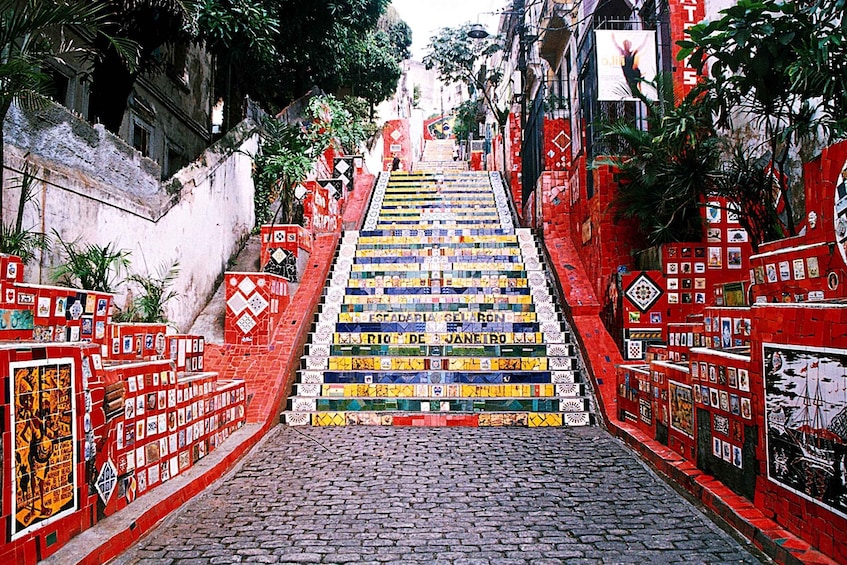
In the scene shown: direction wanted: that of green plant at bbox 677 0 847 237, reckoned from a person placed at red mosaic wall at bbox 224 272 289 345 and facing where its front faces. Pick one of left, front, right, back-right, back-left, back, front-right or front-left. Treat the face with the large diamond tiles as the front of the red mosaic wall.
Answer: front-left

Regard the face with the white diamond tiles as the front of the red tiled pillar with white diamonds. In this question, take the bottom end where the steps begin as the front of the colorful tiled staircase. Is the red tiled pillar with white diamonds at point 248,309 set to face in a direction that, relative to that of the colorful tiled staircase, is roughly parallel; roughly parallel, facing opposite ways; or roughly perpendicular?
roughly parallel

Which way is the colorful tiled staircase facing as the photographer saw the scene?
facing the viewer

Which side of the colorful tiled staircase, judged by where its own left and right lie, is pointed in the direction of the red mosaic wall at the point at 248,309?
right

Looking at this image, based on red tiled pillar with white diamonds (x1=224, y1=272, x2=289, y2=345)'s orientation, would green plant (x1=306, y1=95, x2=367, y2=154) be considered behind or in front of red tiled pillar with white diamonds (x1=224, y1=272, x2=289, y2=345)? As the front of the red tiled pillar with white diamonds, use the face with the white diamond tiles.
behind

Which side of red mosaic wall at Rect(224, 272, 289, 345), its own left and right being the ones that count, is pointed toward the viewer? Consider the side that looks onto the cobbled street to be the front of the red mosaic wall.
front

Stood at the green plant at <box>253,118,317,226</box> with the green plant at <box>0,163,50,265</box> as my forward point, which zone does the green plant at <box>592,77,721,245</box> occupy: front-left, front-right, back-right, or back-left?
front-left

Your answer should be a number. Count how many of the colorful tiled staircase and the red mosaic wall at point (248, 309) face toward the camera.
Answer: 2

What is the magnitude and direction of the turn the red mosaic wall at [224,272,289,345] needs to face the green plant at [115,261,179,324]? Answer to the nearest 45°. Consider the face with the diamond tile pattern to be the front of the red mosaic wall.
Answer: approximately 45° to its right

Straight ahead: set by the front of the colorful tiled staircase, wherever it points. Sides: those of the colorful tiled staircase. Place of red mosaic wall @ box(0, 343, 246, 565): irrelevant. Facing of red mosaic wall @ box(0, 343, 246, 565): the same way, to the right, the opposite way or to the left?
to the left

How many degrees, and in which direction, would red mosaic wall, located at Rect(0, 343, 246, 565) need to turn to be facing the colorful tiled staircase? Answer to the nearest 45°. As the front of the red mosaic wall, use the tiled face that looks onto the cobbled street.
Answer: approximately 90° to its left
